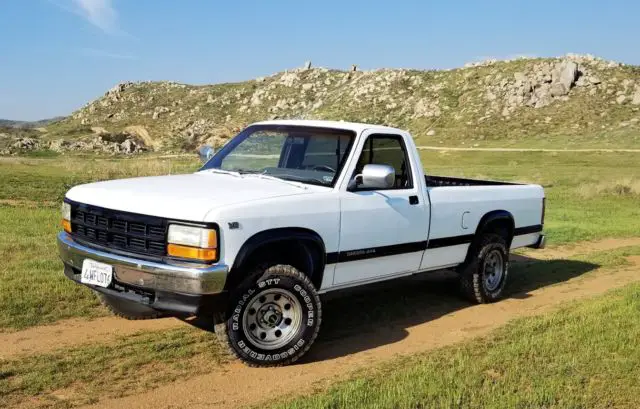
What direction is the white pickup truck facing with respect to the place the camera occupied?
facing the viewer and to the left of the viewer
